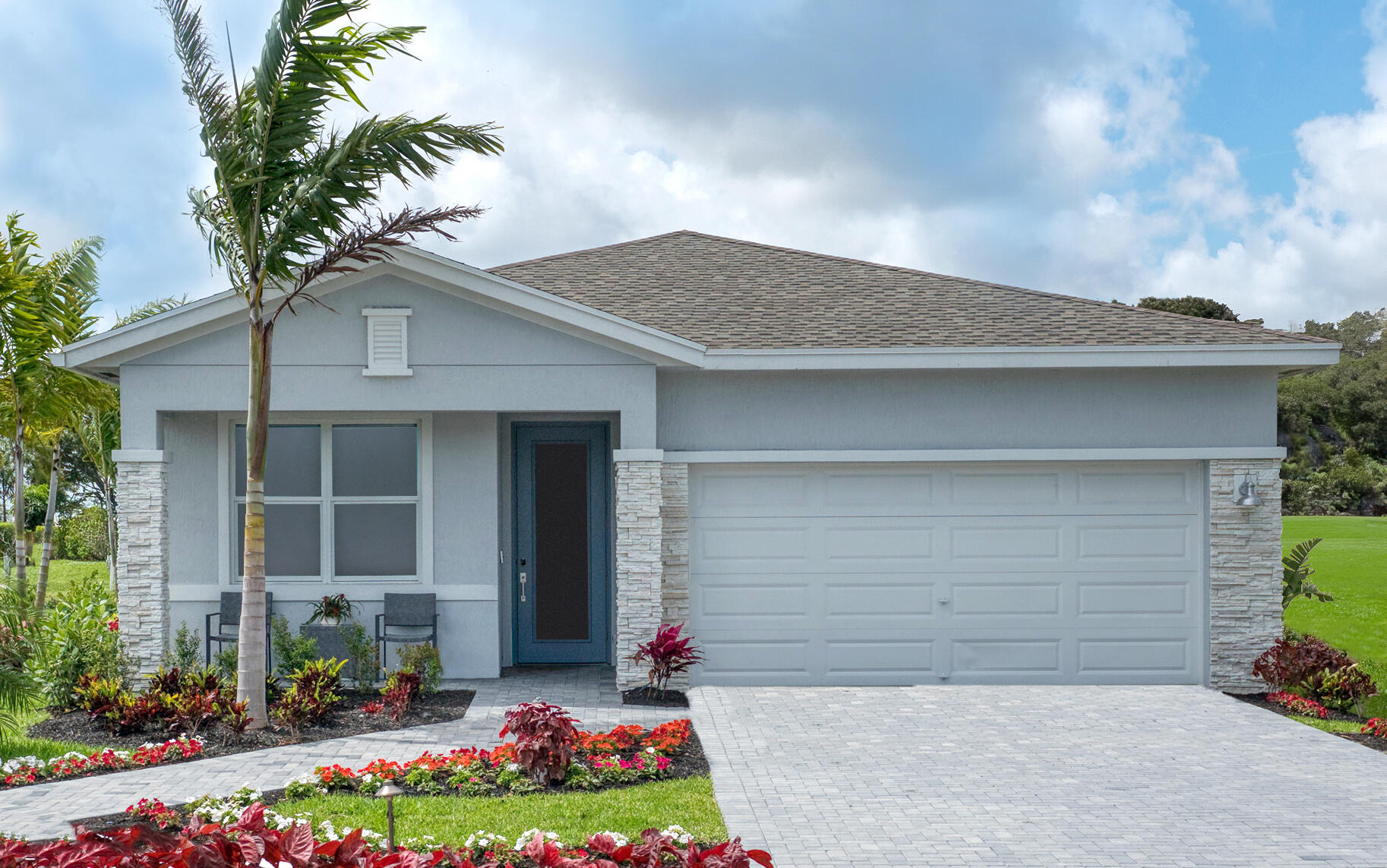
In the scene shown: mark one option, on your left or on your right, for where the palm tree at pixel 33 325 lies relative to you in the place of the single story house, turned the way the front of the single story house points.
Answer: on your right

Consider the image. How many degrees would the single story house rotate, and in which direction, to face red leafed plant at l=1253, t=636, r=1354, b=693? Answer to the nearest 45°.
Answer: approximately 90° to its left

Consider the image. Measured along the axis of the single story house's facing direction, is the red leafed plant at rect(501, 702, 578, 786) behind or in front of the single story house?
in front

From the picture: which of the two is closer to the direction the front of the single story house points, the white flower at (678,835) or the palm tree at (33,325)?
the white flower

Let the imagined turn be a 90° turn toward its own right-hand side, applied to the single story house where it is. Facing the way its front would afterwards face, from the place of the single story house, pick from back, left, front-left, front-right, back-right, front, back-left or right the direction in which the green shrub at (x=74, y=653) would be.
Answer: front

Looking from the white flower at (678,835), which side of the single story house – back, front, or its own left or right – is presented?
front

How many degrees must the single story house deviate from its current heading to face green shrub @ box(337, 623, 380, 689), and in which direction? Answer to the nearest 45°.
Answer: approximately 90° to its right

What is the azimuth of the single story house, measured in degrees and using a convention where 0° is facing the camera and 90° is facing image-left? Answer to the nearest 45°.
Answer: approximately 0°

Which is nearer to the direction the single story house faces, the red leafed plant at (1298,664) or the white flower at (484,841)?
the white flower

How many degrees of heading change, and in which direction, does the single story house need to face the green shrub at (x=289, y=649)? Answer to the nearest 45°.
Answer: approximately 90° to its right

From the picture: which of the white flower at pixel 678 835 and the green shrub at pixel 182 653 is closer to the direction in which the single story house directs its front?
the white flower

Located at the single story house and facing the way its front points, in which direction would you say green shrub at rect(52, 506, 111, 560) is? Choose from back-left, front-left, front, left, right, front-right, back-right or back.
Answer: back-right
